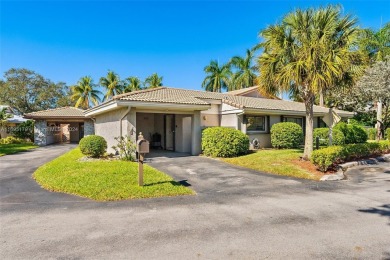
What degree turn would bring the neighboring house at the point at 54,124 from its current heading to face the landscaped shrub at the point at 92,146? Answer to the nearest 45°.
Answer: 0° — it already faces it

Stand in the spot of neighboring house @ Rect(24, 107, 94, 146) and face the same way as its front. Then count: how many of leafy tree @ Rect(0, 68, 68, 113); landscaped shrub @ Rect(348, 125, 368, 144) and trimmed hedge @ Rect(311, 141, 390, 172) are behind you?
1

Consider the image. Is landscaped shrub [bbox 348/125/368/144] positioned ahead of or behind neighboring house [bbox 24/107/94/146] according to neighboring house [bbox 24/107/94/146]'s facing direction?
ahead

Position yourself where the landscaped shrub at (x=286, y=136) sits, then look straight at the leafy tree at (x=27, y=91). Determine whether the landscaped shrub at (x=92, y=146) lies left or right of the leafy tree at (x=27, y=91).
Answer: left

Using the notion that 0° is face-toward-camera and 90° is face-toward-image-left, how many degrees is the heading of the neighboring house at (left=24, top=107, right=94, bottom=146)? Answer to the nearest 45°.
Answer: approximately 0°

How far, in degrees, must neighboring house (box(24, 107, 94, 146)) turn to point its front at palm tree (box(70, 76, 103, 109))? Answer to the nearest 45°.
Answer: approximately 180°

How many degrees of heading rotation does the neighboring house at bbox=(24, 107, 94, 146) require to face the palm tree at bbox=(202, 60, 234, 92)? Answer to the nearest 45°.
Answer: approximately 90° to its left

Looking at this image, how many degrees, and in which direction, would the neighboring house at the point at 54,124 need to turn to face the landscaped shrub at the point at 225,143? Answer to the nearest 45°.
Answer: approximately 45° to its left

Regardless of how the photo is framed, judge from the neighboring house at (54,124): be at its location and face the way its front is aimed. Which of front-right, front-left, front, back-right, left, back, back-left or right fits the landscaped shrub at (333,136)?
front-left

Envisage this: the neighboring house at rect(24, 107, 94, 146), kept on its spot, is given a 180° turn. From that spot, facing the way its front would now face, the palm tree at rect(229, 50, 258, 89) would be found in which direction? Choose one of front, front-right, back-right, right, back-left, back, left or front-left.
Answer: right

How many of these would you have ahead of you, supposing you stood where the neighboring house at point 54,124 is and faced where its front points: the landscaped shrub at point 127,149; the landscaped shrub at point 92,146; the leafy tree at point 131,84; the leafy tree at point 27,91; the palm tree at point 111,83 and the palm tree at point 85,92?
2

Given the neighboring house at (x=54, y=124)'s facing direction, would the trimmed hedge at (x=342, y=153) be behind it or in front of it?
in front

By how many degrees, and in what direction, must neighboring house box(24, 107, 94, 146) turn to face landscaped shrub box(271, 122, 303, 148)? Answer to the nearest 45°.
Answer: approximately 45° to its left
